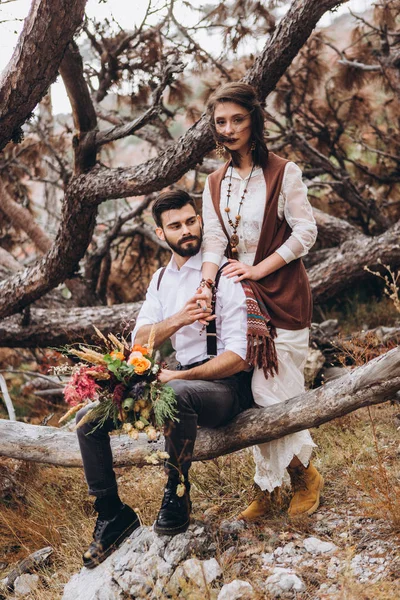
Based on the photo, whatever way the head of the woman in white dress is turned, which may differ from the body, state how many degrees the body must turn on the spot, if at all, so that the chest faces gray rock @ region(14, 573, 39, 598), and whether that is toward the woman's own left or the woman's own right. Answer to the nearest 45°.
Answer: approximately 45° to the woman's own right

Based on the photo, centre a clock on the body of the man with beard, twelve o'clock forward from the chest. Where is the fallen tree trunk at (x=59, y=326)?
The fallen tree trunk is roughly at 4 o'clock from the man with beard.

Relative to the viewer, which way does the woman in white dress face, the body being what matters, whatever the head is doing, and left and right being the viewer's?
facing the viewer and to the left of the viewer

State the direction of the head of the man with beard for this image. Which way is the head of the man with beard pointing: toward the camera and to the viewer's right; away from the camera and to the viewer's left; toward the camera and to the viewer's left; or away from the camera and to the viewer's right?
toward the camera and to the viewer's right

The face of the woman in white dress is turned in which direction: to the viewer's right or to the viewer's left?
to the viewer's left

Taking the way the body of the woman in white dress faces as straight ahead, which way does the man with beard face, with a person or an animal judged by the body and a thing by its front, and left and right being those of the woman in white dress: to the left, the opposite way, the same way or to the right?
the same way

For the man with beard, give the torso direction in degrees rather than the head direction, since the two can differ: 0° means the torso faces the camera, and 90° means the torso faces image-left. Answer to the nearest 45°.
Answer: approximately 45°

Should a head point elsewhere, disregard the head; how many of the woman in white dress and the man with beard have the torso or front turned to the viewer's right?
0
